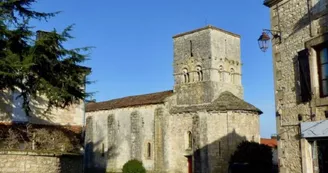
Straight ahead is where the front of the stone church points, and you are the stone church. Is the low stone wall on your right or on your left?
on your left

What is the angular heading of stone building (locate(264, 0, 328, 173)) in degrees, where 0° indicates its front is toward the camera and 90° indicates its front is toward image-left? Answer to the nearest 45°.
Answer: approximately 45°

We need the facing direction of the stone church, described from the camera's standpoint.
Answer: facing away from the viewer and to the left of the viewer

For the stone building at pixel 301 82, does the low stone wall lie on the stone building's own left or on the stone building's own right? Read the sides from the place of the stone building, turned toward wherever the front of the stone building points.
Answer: on the stone building's own right

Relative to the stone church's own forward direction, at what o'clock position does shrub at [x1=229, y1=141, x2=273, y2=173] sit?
The shrub is roughly at 6 o'clock from the stone church.
